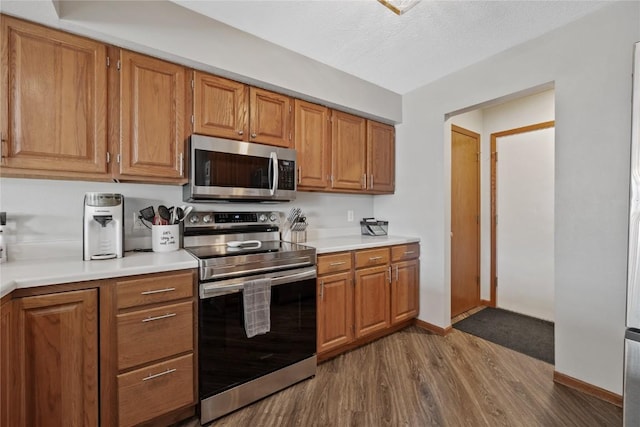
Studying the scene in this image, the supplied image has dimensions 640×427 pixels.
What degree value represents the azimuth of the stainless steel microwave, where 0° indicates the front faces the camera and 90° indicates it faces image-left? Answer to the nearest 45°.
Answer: approximately 315°

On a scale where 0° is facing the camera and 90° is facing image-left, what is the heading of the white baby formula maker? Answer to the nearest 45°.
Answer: approximately 0°

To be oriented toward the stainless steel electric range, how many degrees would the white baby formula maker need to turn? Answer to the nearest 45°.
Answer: approximately 45° to its left

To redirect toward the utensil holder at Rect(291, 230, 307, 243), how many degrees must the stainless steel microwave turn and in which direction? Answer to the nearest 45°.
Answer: approximately 90° to its left

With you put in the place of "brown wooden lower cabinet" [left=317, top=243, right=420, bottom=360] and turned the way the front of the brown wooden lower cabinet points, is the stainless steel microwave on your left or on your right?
on your right

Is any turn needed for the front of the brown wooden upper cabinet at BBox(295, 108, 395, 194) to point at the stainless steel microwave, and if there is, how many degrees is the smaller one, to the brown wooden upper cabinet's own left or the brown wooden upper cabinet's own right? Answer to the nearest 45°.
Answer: approximately 90° to the brown wooden upper cabinet's own right

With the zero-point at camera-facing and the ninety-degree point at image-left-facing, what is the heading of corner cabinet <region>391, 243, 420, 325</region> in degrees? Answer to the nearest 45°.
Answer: approximately 315°

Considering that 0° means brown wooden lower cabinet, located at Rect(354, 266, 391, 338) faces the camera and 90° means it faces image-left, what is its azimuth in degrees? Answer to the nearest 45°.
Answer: approximately 315°

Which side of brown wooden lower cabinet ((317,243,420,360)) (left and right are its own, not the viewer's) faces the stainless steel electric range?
right
